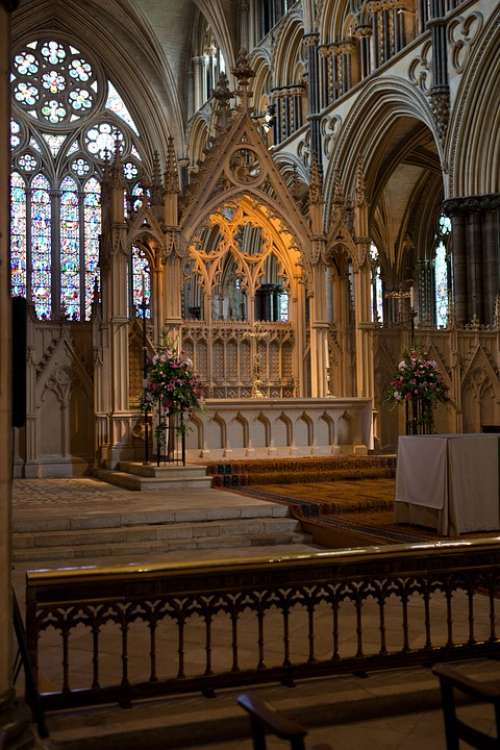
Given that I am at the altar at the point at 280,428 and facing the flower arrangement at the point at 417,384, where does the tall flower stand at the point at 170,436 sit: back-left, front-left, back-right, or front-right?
back-right

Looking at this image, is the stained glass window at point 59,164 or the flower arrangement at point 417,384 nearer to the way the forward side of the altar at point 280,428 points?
the flower arrangement

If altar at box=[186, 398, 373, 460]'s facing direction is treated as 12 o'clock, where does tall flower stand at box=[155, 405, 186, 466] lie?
The tall flower stand is roughly at 2 o'clock from the altar.

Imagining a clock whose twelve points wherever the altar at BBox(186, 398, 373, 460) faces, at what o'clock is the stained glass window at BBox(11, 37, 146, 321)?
The stained glass window is roughly at 5 o'clock from the altar.

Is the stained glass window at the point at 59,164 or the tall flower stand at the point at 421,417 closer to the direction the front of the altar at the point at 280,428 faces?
the tall flower stand

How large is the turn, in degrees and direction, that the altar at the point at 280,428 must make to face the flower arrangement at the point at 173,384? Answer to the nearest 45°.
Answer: approximately 45° to its right

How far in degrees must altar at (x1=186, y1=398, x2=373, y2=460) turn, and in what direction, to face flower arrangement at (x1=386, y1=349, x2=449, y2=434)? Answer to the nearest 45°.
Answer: approximately 90° to its left

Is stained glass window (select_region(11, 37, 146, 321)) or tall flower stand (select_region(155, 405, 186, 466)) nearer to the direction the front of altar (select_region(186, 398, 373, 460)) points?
the tall flower stand

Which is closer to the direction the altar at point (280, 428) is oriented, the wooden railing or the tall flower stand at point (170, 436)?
the wooden railing

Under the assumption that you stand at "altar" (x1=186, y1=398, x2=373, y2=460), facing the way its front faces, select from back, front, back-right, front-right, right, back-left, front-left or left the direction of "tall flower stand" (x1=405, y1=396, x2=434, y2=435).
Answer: left

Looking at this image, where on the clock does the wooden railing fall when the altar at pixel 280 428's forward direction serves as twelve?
The wooden railing is roughly at 12 o'clock from the altar.

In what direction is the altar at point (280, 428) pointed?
toward the camera
